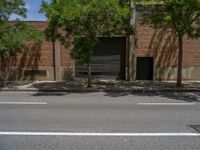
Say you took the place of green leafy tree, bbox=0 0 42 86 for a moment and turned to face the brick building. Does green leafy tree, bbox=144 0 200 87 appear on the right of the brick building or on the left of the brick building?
right

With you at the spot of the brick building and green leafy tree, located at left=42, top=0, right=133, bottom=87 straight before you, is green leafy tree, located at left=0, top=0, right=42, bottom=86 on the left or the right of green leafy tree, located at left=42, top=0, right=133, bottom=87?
right

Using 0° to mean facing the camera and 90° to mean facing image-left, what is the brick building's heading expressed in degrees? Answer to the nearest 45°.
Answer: approximately 0°

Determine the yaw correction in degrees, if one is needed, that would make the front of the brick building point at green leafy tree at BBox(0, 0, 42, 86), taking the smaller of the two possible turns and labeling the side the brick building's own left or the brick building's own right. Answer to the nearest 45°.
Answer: approximately 45° to the brick building's own right

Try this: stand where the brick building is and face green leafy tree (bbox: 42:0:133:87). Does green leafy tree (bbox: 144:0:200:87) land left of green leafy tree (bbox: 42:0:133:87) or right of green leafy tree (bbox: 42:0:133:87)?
left
